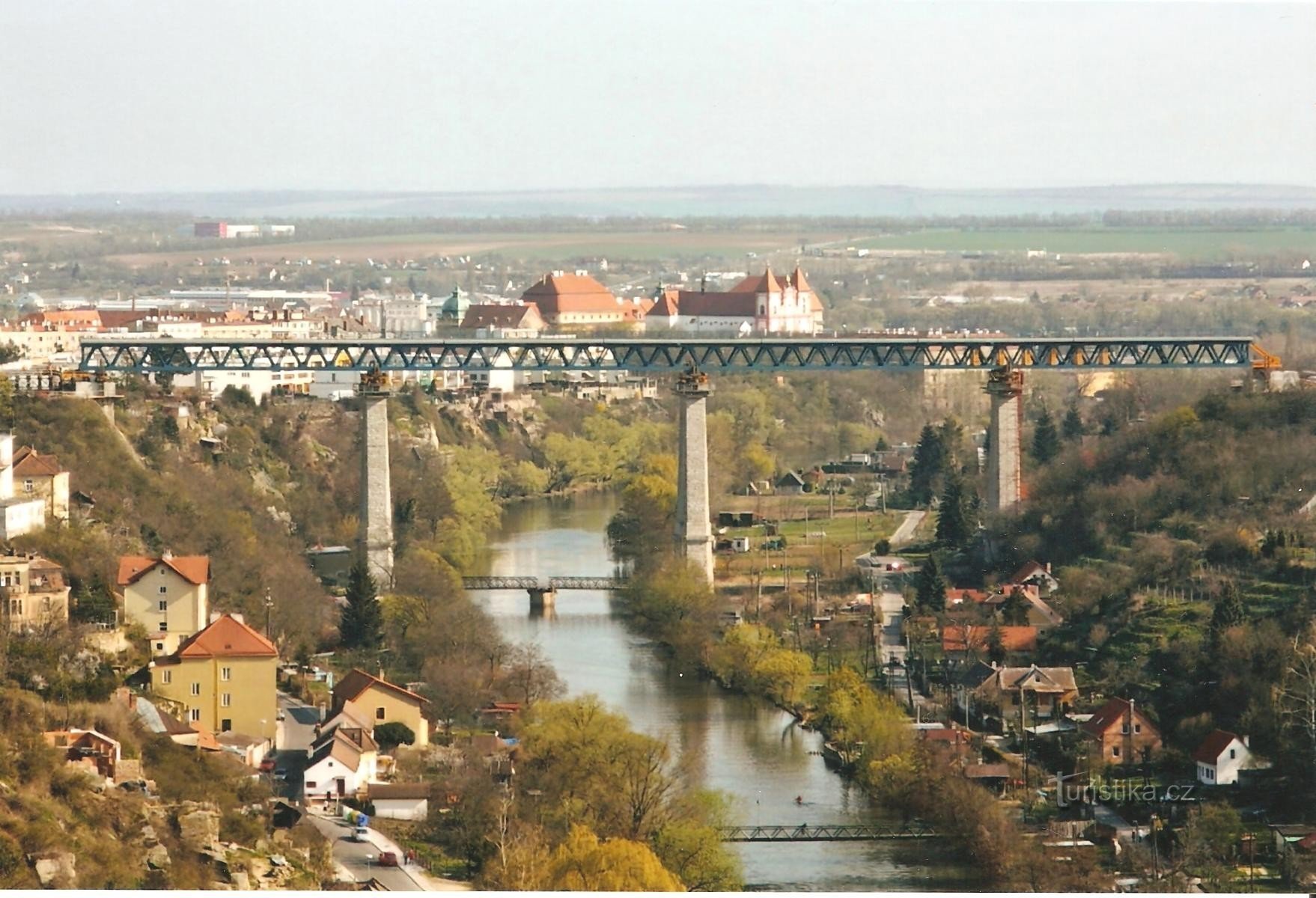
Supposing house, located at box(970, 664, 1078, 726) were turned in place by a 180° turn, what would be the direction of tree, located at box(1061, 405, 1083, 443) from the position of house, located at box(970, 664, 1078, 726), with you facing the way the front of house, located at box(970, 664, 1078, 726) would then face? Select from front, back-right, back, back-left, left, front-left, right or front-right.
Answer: front

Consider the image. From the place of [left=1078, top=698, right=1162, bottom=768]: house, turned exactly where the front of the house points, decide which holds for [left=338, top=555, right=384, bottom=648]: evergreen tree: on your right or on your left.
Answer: on your right

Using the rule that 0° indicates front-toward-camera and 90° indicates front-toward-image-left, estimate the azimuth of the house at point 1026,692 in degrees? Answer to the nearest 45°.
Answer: approximately 0°

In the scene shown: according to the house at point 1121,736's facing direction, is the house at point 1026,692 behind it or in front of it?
behind

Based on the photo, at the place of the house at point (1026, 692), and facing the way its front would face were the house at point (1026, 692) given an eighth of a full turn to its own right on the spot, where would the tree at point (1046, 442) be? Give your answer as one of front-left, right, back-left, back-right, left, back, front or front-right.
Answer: back-right

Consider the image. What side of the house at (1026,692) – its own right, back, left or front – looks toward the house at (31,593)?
right

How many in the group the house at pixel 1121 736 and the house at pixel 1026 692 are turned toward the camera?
2

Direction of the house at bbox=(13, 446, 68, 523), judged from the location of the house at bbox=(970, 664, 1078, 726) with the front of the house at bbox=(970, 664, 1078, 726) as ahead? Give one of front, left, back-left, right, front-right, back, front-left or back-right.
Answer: right

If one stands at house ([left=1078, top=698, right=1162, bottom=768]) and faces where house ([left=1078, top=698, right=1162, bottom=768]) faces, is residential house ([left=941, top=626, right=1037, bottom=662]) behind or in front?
behind

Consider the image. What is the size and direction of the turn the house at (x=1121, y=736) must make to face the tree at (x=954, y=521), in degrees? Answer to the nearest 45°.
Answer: approximately 180°

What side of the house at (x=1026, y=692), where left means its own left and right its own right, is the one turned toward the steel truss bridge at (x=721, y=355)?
back

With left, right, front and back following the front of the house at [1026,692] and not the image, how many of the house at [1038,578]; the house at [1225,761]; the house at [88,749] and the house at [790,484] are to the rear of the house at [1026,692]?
2

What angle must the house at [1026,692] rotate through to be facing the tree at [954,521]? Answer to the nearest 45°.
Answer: approximately 180°

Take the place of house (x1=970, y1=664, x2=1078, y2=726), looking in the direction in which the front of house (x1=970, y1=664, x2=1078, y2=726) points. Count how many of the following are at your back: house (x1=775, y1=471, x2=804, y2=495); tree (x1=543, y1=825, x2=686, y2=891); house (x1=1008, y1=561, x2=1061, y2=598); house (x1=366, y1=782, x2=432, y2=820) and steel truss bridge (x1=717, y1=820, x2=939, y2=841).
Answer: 2
